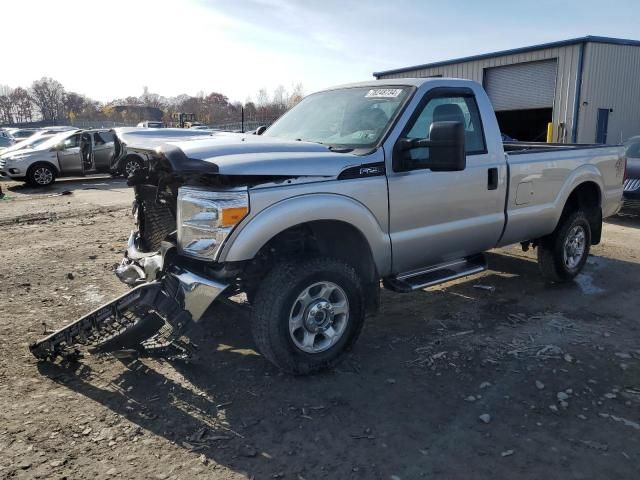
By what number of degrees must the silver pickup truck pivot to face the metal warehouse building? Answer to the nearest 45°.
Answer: approximately 180°

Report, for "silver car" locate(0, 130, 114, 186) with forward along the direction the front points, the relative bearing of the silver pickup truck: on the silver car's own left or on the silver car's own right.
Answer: on the silver car's own left

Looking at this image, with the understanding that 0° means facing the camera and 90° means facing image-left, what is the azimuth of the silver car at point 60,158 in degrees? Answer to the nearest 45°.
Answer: approximately 45°

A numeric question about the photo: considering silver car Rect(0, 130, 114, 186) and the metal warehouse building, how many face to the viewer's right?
0

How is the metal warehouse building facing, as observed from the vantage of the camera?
facing the viewer and to the left of the viewer

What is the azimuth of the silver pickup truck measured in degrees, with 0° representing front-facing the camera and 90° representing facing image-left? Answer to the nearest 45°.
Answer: approximately 45°

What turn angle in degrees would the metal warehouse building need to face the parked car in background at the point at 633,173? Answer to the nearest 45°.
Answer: approximately 45° to its left

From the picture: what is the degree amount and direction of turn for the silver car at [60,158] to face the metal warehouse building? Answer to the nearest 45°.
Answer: approximately 135° to its left

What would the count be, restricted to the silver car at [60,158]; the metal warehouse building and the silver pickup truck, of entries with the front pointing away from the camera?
0

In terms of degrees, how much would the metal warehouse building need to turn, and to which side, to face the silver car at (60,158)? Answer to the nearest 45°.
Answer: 0° — it already faces it

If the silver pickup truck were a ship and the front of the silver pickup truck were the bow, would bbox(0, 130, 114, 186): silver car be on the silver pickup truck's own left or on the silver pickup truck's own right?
on the silver pickup truck's own right

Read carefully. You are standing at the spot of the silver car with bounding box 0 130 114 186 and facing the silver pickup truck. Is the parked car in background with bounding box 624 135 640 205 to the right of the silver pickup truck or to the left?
left

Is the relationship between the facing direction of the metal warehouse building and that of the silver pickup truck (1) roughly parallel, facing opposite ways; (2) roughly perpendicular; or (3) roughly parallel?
roughly parallel

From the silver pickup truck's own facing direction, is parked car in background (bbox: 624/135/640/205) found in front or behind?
behind
